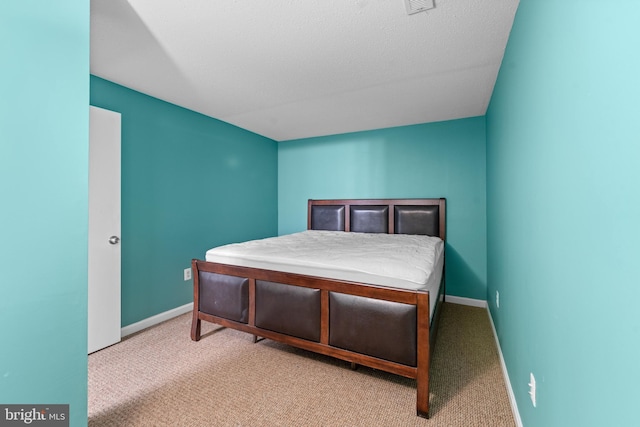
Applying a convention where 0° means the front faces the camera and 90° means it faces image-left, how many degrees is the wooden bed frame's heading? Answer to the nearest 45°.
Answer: approximately 45°
